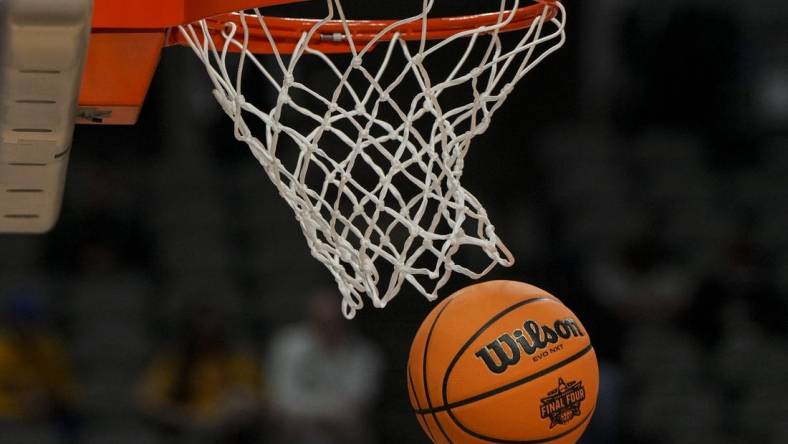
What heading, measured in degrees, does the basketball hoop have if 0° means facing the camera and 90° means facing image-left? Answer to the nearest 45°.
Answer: approximately 270°

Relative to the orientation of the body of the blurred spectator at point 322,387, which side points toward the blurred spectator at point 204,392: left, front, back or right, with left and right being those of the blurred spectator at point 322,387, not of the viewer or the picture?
right

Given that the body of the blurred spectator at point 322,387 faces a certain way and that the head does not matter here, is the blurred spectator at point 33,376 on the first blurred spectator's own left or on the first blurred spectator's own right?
on the first blurred spectator's own right

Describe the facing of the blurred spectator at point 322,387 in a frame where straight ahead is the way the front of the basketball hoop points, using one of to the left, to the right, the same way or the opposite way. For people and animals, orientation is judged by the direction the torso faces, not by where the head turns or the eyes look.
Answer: to the right

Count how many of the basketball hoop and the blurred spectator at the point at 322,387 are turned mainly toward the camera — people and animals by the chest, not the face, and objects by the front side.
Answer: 1
